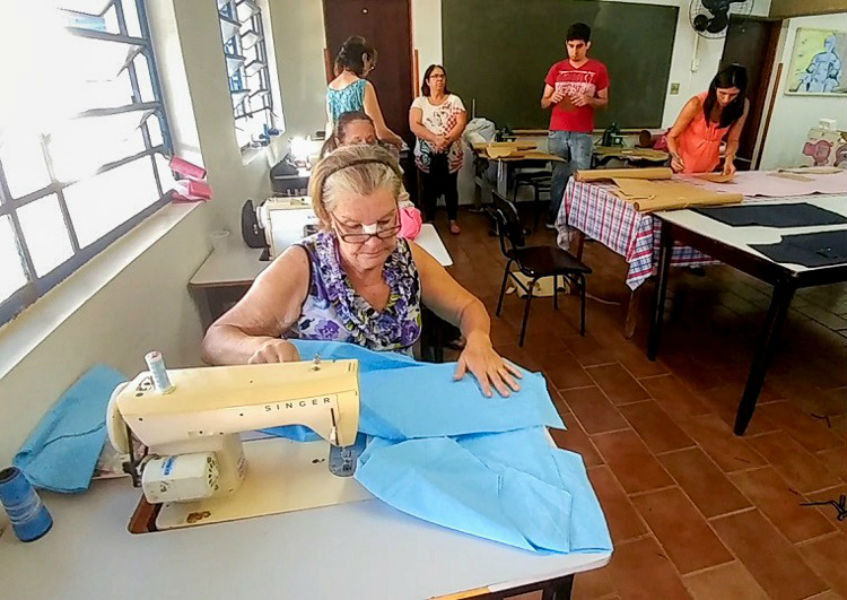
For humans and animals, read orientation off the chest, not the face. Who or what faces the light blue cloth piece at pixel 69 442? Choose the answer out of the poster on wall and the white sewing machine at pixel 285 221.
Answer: the poster on wall

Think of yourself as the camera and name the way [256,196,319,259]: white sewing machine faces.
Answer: facing away from the viewer

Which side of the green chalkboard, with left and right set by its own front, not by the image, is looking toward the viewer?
front

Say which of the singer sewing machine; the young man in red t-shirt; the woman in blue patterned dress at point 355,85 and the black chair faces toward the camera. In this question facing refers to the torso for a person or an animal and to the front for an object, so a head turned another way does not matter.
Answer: the young man in red t-shirt

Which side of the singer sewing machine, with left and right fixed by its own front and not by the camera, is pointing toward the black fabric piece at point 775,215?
right

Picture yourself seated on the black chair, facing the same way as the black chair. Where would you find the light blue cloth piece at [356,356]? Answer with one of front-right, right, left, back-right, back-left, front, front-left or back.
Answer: right

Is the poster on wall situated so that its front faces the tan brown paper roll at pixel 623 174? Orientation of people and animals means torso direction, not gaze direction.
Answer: yes

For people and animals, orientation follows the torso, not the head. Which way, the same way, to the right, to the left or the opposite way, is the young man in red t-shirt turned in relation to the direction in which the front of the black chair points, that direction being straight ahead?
to the right

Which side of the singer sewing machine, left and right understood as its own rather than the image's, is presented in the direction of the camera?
back

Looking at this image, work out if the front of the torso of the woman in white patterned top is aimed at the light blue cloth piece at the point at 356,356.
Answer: yes

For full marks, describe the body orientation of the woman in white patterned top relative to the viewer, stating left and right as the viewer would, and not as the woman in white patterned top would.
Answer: facing the viewer

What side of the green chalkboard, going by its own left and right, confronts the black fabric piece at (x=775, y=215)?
front

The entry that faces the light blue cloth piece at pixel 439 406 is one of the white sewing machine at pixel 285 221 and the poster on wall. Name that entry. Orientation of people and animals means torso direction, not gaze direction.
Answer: the poster on wall

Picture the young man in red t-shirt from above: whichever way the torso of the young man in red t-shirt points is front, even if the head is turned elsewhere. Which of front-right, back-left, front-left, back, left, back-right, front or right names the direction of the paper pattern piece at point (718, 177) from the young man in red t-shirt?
front-left
